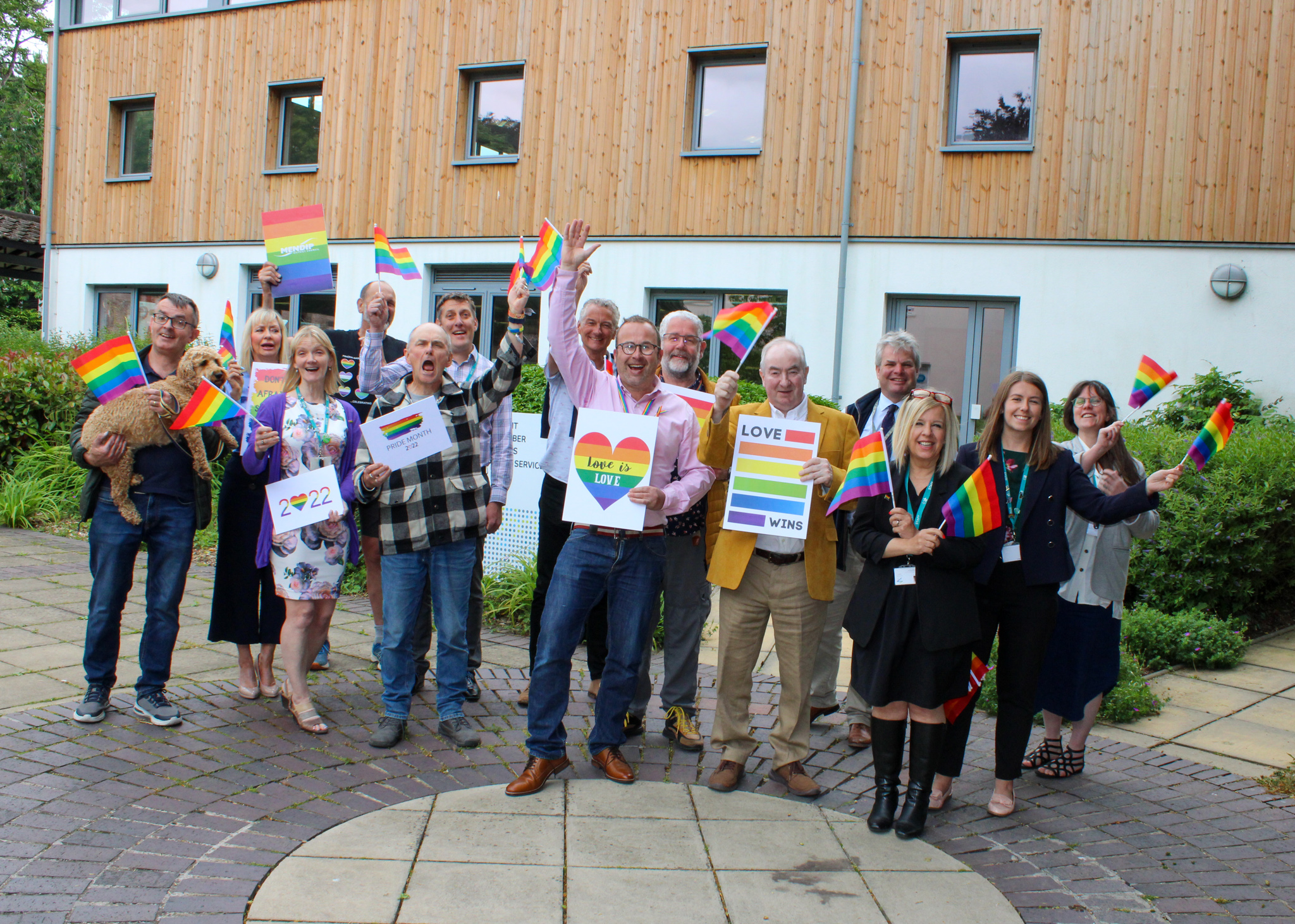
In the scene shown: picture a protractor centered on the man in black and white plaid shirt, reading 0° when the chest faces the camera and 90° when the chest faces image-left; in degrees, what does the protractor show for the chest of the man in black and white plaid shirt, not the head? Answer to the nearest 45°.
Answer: approximately 0°

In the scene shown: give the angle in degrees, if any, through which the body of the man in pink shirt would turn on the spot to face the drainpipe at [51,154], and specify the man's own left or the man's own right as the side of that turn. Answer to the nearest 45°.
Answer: approximately 135° to the man's own right

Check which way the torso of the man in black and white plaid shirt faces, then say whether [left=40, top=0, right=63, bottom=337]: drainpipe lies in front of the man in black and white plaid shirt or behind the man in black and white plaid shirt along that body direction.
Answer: behind

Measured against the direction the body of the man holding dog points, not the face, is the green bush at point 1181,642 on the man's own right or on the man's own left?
on the man's own left

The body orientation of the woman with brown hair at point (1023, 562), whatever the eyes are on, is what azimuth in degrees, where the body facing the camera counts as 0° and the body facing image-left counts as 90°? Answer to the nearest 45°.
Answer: approximately 0°
